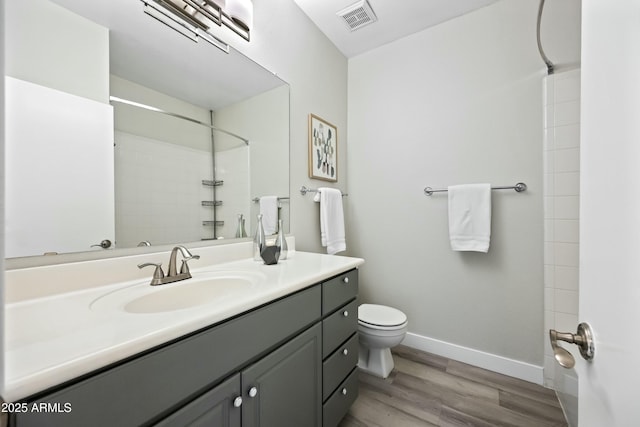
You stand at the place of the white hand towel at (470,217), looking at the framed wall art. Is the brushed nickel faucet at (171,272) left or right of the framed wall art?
left

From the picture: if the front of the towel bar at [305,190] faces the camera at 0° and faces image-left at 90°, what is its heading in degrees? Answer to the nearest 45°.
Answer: approximately 315°

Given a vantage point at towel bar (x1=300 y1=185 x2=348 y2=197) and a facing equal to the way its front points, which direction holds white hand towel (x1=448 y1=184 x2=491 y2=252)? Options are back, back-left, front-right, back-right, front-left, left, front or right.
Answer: front-left

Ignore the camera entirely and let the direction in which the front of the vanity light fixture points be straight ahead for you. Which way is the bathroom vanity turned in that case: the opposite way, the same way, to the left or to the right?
the same way

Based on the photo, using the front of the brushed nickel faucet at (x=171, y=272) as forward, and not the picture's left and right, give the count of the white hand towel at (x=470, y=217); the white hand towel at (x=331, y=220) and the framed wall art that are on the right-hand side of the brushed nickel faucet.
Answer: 0

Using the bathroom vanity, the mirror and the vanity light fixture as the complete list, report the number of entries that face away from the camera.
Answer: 0

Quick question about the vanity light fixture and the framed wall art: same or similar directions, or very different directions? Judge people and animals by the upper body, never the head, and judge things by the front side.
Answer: same or similar directions

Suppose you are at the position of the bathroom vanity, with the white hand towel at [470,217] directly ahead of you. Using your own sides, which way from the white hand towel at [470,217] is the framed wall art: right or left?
left

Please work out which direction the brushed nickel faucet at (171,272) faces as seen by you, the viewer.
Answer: facing the viewer and to the right of the viewer

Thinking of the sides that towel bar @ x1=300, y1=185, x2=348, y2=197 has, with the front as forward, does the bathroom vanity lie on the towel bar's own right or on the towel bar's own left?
on the towel bar's own right

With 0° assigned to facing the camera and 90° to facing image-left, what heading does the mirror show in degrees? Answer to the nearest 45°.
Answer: approximately 315°

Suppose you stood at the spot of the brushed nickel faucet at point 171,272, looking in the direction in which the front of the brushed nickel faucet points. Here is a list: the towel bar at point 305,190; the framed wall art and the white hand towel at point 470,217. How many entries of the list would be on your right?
0
